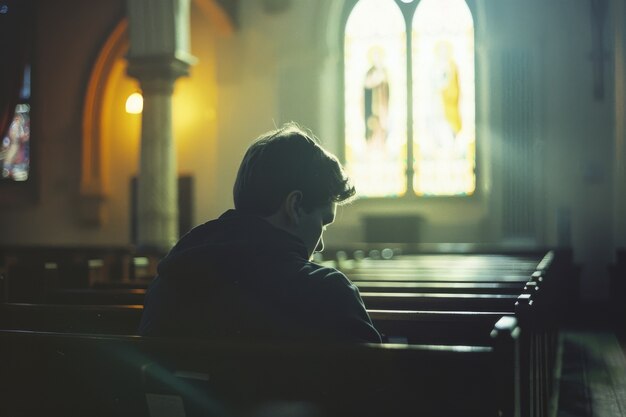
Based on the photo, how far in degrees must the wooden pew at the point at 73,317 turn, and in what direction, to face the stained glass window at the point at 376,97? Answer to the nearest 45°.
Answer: approximately 45° to its right

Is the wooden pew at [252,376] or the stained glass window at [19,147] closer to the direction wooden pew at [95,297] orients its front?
the stained glass window

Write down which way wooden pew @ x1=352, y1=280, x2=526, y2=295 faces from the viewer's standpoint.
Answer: facing away from the viewer

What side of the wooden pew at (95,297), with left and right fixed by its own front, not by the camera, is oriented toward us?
back

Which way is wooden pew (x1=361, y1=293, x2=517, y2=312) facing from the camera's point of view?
away from the camera

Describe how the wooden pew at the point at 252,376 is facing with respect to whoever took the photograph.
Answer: facing away from the viewer

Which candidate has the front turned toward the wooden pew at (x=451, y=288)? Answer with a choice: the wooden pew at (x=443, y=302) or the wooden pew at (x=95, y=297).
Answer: the wooden pew at (x=443, y=302)

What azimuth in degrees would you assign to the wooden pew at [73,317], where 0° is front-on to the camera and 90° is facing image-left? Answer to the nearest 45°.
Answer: approximately 180°

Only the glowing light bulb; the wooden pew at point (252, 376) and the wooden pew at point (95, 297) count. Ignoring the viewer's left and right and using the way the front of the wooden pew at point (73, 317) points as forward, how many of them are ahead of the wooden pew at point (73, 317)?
2

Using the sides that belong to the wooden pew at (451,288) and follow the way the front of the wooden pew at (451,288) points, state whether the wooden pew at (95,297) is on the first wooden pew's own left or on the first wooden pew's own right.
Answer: on the first wooden pew's own left
